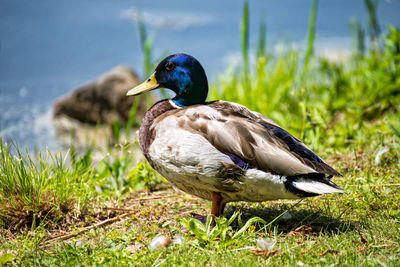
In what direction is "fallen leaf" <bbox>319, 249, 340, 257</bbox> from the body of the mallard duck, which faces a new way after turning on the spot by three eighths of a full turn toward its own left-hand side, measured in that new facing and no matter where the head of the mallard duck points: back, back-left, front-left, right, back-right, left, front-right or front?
front

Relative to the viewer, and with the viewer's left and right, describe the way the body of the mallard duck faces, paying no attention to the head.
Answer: facing to the left of the viewer
